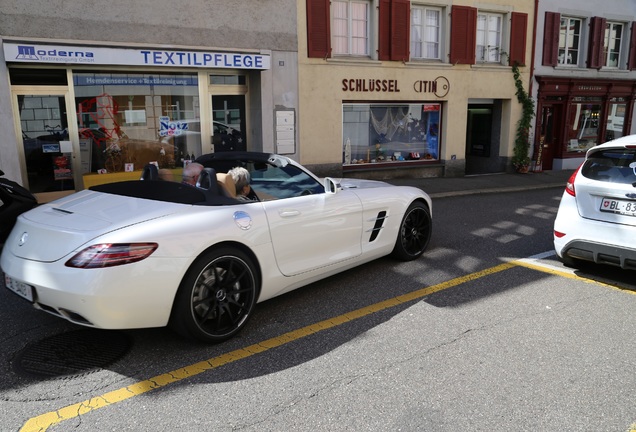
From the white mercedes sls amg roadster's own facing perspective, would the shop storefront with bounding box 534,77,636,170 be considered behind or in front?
in front

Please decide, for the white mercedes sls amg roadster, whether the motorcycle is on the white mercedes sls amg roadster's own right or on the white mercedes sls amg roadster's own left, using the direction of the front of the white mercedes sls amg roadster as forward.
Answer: on the white mercedes sls amg roadster's own left

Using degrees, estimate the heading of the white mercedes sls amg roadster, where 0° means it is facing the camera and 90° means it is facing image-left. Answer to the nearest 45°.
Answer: approximately 225°

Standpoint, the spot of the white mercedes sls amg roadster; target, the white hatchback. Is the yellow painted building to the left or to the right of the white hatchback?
left

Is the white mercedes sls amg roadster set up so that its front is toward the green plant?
yes

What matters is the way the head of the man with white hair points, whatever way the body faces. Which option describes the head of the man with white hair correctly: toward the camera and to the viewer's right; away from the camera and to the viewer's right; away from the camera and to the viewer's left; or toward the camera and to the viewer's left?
away from the camera and to the viewer's right
